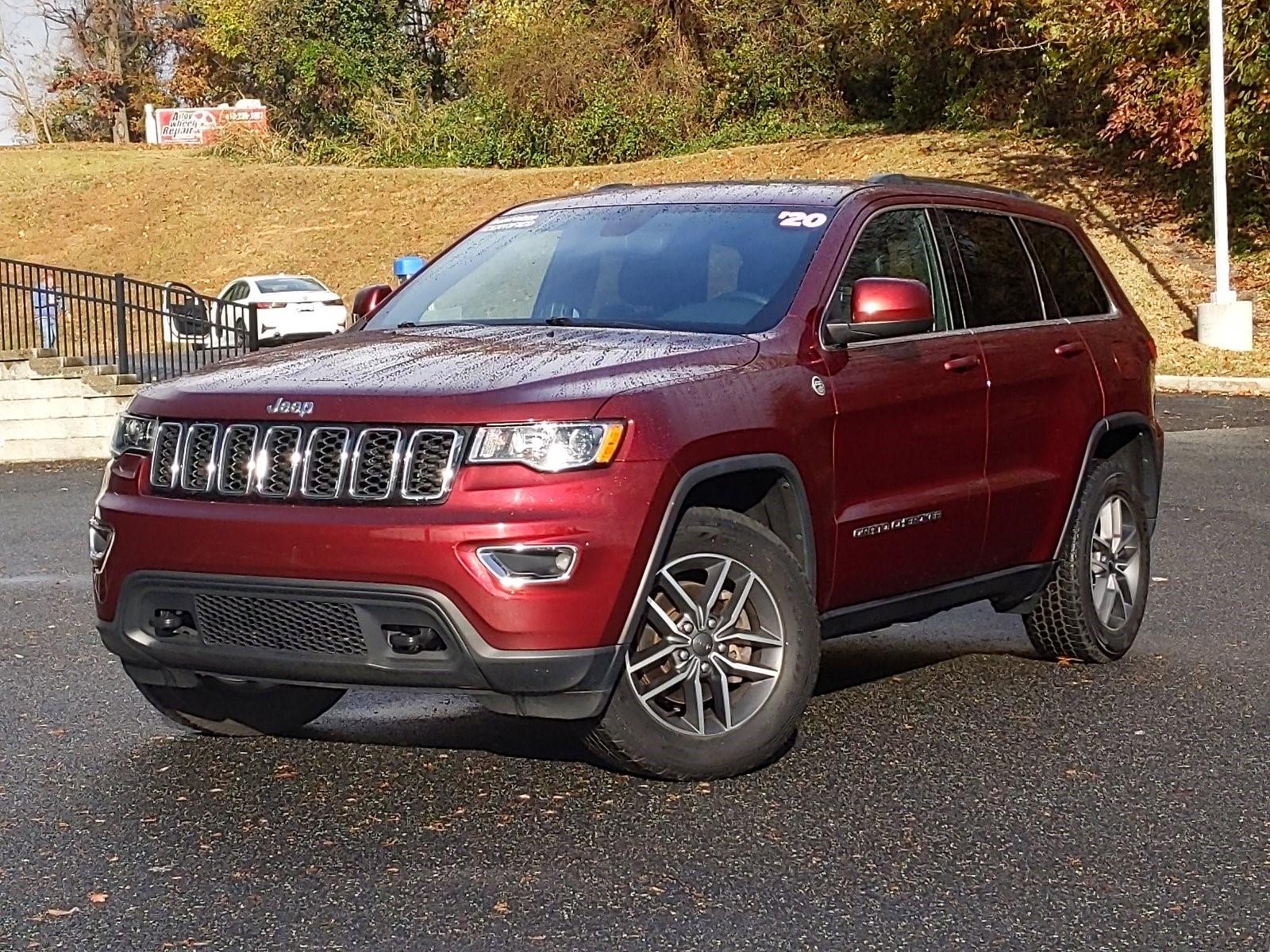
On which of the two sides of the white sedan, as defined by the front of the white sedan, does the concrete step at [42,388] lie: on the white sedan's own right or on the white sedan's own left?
on the white sedan's own left

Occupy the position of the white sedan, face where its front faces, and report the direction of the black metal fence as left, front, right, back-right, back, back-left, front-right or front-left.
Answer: back-left

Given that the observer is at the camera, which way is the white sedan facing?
facing away from the viewer and to the left of the viewer

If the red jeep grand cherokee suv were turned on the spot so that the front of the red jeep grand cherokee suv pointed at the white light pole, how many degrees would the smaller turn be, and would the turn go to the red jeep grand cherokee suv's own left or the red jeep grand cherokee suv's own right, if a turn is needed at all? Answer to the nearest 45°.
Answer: approximately 135° to the red jeep grand cherokee suv's own right

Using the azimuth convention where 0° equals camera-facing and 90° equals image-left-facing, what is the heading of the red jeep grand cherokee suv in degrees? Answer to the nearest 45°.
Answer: approximately 45°

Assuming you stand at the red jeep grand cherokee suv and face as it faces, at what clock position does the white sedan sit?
The white sedan is roughly at 4 o'clock from the red jeep grand cherokee suv.

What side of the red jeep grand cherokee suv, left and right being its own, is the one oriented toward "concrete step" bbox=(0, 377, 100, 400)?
right

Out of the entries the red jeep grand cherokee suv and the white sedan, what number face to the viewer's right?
0

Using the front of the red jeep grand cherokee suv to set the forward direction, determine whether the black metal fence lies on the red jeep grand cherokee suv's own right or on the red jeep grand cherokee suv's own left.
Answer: on the red jeep grand cherokee suv's own right
